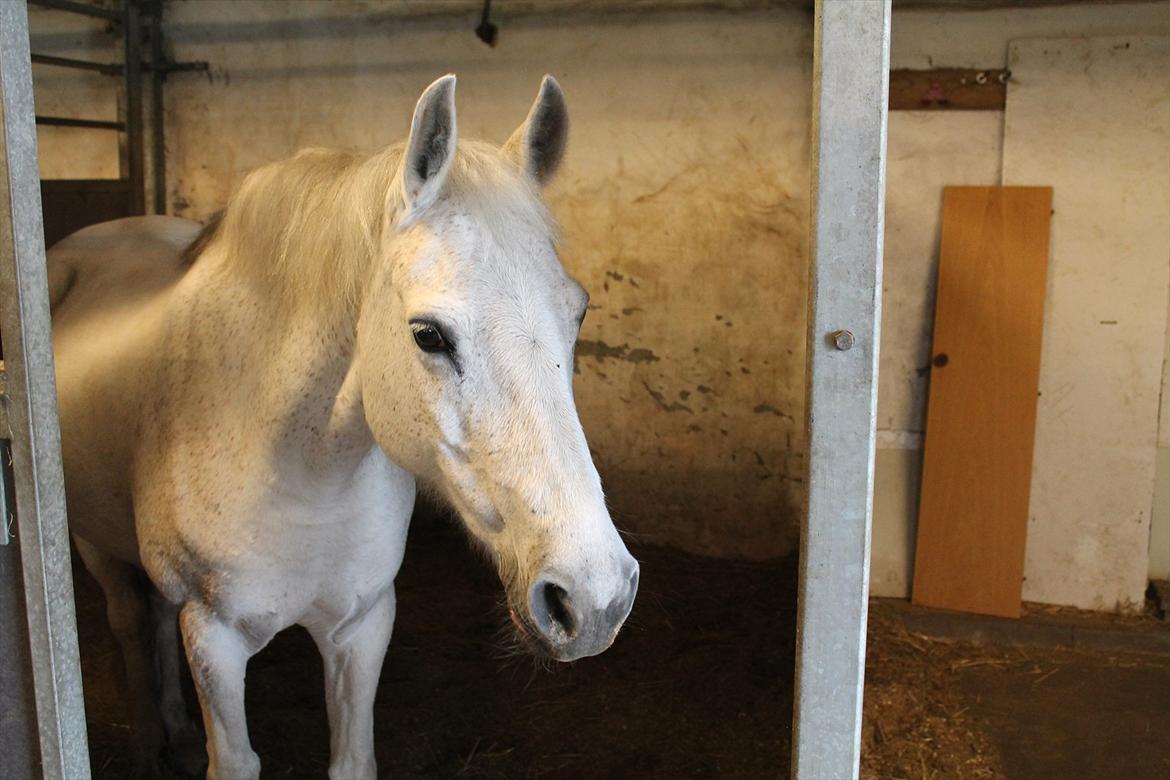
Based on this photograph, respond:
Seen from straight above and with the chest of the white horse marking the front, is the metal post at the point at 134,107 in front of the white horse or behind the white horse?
behind

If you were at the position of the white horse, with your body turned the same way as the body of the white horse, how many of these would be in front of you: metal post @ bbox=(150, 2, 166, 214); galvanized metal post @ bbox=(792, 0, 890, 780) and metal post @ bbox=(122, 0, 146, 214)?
1

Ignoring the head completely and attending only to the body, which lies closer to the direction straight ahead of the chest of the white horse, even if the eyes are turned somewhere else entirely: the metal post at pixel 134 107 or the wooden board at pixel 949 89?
the wooden board

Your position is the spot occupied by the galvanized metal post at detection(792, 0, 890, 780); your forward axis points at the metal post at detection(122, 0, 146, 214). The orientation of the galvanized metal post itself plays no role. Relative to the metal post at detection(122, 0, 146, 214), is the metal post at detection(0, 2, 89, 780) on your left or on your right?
left

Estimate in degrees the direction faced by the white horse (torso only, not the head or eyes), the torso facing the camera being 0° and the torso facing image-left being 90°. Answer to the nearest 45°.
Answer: approximately 315°

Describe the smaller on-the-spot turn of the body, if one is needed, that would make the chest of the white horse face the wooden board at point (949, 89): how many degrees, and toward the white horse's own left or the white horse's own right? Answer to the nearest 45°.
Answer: approximately 90° to the white horse's own left

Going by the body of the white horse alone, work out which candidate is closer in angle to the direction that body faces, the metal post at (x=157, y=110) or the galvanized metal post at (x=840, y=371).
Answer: the galvanized metal post

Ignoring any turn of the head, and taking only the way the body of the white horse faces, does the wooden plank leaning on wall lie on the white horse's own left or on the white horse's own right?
on the white horse's own left

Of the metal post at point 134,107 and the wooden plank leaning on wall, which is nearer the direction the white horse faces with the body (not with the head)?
the wooden plank leaning on wall

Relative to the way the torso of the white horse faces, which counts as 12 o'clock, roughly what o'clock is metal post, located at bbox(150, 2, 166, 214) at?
The metal post is roughly at 7 o'clock from the white horse.

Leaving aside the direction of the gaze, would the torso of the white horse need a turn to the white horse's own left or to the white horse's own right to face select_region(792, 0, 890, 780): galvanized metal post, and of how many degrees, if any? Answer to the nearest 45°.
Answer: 0° — it already faces it
